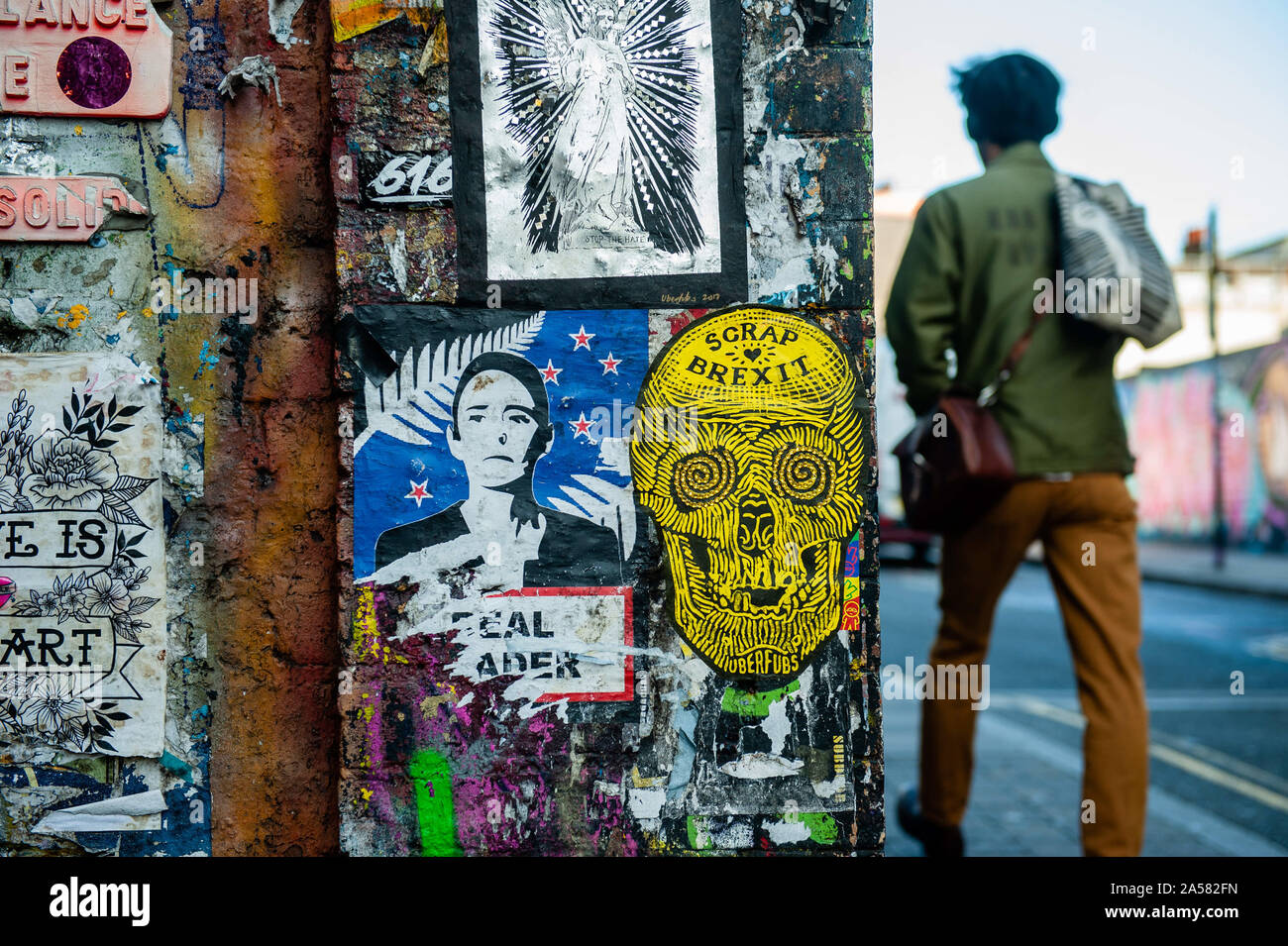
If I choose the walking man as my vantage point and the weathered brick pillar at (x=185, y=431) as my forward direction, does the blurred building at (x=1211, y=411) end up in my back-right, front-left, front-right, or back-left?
back-right

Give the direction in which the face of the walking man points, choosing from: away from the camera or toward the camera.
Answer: away from the camera

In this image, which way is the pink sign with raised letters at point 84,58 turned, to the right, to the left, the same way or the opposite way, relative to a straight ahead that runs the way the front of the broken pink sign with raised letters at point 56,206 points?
the same way

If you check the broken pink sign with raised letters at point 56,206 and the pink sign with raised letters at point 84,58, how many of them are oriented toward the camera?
2

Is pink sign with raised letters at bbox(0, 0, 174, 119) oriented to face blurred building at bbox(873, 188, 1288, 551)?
no

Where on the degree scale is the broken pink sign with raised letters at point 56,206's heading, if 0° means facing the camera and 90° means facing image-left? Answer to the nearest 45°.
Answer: approximately 0°

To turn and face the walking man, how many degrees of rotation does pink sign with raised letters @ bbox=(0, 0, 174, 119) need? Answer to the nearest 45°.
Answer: approximately 90° to its left

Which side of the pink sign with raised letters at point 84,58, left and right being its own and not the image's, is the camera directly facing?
front

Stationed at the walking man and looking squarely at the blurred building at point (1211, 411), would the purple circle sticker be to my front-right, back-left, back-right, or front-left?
back-left
